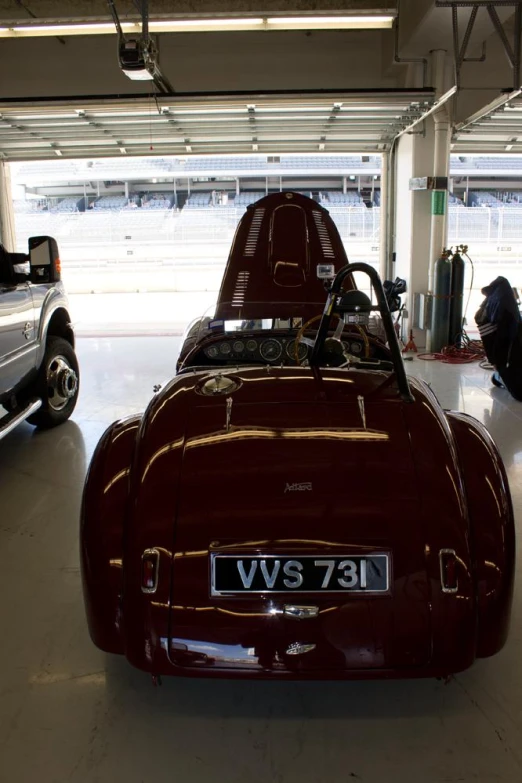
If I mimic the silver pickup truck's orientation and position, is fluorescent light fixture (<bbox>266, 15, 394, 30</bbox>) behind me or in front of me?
in front

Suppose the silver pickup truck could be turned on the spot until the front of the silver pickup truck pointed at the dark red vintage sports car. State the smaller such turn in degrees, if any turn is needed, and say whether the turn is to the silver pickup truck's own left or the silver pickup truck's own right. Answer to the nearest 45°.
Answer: approximately 135° to the silver pickup truck's own right

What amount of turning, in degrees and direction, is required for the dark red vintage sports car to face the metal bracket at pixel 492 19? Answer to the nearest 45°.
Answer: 0° — it already faces it

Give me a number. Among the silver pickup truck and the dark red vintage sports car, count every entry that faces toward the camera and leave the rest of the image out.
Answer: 0

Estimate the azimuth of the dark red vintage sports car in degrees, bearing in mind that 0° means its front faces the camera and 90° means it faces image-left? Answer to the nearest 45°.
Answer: approximately 180°

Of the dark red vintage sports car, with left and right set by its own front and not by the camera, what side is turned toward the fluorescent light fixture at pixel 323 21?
front

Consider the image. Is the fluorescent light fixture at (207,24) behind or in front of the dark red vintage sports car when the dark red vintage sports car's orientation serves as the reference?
in front

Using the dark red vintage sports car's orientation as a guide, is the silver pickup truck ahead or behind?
ahead

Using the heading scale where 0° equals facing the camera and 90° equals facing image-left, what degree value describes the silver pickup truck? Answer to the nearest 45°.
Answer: approximately 225°

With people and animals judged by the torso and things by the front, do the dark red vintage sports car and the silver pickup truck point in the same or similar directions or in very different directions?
same or similar directions
